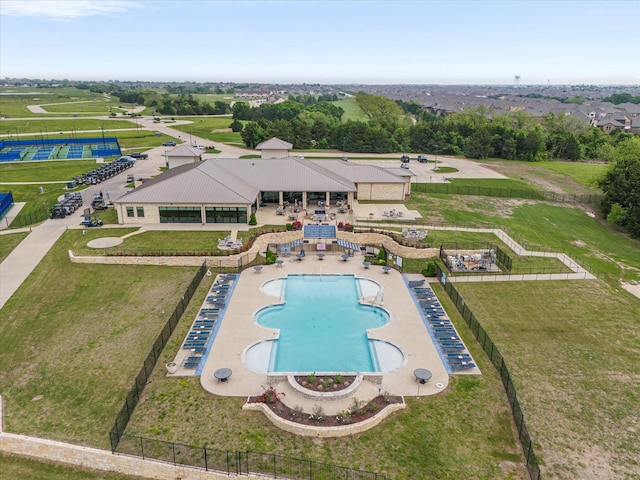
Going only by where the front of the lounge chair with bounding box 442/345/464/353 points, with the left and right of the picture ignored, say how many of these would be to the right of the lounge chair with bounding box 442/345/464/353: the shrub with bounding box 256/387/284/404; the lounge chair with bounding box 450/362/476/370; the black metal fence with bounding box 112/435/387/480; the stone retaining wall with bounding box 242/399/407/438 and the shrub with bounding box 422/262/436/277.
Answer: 1

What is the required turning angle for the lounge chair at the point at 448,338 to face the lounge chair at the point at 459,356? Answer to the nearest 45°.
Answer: approximately 90° to its left

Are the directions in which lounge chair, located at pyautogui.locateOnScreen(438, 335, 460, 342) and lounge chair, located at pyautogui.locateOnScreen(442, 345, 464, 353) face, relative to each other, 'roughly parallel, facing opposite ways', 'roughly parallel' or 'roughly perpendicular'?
roughly parallel

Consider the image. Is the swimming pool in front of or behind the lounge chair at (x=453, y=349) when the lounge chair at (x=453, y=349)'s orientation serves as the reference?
in front

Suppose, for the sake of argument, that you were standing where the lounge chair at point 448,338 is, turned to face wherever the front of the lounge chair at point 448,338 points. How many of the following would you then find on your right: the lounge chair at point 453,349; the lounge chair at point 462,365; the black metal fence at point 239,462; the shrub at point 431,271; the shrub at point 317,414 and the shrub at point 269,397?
1

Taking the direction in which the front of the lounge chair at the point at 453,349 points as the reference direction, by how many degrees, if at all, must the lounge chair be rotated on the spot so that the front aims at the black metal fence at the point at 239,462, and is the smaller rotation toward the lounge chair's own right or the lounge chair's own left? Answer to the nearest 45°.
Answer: approximately 45° to the lounge chair's own left

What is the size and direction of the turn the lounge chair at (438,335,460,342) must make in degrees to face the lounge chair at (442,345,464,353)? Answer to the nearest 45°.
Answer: approximately 90° to its left

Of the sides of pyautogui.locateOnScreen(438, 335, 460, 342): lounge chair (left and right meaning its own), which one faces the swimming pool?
front

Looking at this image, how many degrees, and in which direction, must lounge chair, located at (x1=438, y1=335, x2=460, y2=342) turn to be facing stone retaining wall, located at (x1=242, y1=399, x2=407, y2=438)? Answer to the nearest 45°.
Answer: approximately 45° to its left

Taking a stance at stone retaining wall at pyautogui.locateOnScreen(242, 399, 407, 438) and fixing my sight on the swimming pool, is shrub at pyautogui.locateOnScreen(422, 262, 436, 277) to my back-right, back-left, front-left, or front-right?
front-right

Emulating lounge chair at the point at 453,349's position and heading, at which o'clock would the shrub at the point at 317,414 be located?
The shrub is roughly at 10 o'clock from the lounge chair.

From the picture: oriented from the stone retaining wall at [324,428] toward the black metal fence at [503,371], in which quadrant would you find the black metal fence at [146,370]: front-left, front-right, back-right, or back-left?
back-left

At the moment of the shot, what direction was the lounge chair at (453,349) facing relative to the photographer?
facing to the left of the viewer

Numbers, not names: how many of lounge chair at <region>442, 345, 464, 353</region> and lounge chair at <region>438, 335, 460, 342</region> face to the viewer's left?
2

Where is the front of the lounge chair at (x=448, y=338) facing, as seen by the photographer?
facing to the left of the viewer

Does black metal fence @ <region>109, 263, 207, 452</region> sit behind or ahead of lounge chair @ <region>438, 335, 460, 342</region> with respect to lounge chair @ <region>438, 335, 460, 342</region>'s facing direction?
ahead

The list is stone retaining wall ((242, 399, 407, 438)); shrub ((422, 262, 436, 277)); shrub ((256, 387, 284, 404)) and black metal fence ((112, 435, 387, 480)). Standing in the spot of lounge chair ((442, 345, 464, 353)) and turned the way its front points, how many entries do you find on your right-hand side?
1

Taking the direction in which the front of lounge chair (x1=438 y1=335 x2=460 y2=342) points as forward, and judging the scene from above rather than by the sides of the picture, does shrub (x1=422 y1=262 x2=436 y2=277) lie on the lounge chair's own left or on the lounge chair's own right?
on the lounge chair's own right
